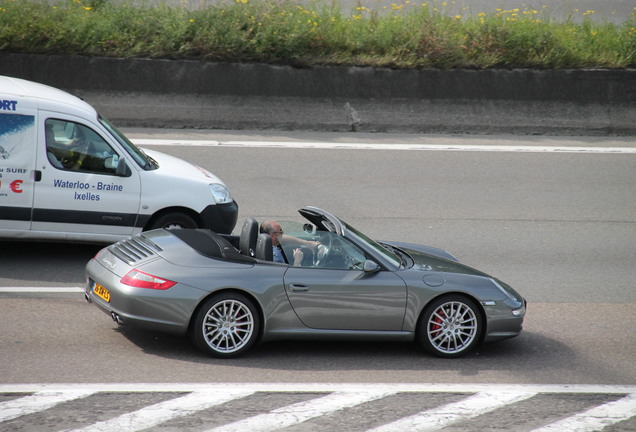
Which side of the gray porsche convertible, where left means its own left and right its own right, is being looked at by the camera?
right

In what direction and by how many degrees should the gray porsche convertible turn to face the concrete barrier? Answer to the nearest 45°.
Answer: approximately 90° to its left

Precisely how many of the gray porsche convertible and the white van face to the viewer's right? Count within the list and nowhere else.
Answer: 2

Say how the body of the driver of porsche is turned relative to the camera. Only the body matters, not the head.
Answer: to the viewer's right

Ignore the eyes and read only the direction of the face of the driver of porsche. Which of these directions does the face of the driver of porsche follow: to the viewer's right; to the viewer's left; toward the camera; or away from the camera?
to the viewer's right

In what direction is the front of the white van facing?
to the viewer's right

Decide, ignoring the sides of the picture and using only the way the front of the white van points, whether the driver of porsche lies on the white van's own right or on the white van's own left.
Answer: on the white van's own right

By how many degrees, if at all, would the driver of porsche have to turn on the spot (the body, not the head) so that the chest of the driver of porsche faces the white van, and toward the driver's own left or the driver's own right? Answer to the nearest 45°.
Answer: approximately 135° to the driver's own left

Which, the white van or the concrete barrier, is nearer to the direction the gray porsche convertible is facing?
the concrete barrier
